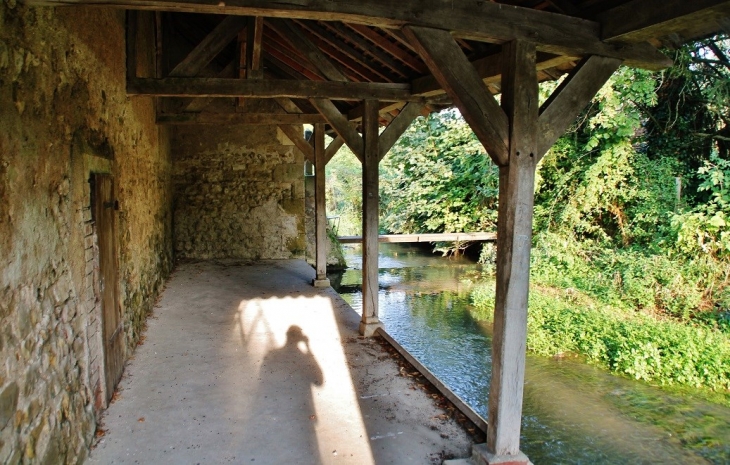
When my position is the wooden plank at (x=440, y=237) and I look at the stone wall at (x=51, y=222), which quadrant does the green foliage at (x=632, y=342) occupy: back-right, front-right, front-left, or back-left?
front-left

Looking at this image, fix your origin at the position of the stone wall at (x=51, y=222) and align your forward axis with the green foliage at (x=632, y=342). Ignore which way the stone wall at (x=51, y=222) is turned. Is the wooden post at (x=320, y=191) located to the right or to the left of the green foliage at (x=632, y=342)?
left

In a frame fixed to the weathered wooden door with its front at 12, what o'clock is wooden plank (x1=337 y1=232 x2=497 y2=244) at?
The wooden plank is roughly at 11 o'clock from the weathered wooden door.

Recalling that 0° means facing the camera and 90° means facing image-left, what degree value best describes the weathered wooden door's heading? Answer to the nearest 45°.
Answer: approximately 270°

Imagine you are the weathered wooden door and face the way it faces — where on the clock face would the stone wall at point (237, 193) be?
The stone wall is roughly at 10 o'clock from the weathered wooden door.

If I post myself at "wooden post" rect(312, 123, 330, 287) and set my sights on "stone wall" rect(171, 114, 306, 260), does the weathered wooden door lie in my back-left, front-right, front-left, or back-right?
back-left

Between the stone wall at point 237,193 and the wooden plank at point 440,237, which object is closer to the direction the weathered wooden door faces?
the wooden plank

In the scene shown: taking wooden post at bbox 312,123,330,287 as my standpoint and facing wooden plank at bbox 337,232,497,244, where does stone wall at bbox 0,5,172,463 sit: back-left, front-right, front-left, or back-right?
back-right

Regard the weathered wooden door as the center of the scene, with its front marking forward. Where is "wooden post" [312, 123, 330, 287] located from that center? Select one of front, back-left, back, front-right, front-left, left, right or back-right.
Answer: front-left

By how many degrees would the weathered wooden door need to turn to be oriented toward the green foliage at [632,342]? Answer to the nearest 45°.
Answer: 0° — it already faces it
